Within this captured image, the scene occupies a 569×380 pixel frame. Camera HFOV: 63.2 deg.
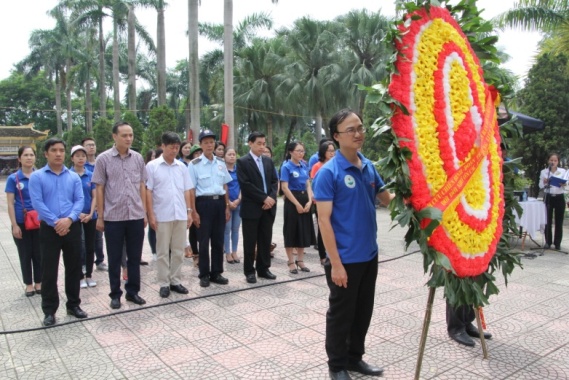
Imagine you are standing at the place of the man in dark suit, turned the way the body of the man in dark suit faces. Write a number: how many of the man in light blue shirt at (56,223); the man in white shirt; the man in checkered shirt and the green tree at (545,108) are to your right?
3

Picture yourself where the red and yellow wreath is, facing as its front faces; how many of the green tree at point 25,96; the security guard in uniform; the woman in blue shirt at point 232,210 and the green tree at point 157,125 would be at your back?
4

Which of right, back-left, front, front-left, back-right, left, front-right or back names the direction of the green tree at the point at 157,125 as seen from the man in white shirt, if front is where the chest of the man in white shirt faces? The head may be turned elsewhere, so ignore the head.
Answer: back-left

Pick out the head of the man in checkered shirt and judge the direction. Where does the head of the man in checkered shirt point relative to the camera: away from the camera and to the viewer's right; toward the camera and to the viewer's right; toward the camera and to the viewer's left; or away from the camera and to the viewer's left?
toward the camera and to the viewer's right

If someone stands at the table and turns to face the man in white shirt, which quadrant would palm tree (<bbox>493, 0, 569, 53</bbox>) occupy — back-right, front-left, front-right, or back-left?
back-right

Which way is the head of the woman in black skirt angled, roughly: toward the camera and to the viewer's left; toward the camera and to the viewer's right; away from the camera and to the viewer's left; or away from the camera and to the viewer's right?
toward the camera and to the viewer's right

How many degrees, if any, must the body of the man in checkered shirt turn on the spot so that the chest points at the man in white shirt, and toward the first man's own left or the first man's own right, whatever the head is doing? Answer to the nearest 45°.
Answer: approximately 90° to the first man's own left

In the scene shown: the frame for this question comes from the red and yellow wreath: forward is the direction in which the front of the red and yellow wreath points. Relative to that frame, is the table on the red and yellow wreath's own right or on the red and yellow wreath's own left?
on the red and yellow wreath's own left

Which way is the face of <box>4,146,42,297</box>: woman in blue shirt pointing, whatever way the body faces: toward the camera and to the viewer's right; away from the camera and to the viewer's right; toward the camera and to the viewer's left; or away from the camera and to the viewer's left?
toward the camera and to the viewer's right

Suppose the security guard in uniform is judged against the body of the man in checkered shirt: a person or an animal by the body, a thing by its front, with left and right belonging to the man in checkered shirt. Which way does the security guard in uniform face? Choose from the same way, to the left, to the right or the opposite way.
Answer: the same way

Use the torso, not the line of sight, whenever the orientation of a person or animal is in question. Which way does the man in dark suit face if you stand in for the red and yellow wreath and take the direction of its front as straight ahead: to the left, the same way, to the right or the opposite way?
the same way

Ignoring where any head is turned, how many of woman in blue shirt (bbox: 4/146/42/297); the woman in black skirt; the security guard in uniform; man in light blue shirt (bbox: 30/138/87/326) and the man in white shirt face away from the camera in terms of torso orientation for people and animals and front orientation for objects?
0

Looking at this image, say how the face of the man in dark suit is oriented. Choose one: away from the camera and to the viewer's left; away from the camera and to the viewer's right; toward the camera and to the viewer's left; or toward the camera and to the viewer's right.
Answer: toward the camera and to the viewer's right

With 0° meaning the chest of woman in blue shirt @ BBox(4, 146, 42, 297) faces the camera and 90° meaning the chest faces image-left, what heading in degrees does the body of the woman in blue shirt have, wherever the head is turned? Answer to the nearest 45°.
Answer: approximately 315°

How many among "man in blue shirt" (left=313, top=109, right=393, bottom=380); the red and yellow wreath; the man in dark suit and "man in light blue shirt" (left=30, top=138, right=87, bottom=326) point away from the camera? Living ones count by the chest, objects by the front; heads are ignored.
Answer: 0

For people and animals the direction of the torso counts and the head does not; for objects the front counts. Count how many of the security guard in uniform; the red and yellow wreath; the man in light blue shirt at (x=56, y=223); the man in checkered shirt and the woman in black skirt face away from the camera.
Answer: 0

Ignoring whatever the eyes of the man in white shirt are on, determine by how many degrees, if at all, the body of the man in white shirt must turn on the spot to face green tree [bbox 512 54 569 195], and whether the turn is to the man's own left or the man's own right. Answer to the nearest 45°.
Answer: approximately 90° to the man's own left

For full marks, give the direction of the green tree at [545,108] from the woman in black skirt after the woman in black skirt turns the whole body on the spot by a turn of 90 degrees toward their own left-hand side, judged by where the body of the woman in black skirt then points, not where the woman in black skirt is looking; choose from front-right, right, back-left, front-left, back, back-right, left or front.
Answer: front
